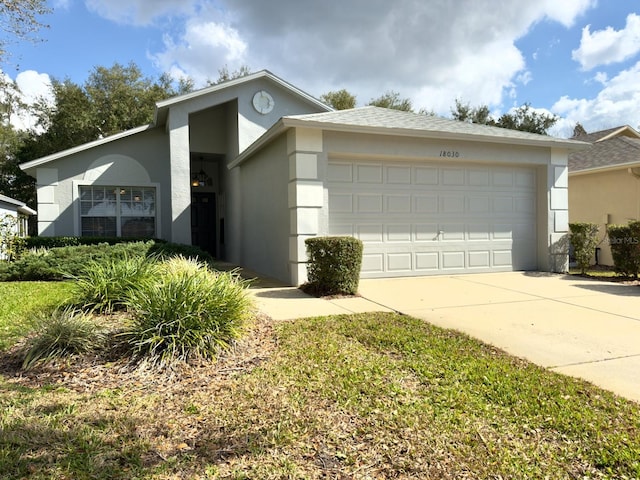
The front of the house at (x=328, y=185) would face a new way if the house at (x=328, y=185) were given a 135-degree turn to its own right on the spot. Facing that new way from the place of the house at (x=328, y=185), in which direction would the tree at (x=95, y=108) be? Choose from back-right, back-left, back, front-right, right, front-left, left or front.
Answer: front

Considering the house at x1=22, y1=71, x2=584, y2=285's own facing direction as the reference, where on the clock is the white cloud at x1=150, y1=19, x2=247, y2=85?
The white cloud is roughly at 5 o'clock from the house.

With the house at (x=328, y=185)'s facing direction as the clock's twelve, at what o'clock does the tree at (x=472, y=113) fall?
The tree is roughly at 7 o'clock from the house.

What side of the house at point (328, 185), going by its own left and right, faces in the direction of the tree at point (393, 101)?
back

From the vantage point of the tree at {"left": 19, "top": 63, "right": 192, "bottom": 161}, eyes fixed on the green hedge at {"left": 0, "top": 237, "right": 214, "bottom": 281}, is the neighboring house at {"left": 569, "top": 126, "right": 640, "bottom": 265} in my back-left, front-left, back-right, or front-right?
front-left

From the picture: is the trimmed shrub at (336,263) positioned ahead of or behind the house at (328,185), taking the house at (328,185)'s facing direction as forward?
ahead

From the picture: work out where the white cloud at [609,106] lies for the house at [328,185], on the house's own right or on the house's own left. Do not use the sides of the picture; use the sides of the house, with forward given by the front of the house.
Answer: on the house's own left

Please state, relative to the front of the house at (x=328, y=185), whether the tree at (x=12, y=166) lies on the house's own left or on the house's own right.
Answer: on the house's own right

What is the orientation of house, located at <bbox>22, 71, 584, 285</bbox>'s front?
toward the camera

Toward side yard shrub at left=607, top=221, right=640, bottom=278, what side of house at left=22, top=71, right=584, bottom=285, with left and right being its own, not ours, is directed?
left

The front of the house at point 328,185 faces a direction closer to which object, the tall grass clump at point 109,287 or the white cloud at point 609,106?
the tall grass clump

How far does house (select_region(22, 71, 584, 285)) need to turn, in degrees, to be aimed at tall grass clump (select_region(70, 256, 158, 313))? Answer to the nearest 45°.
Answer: approximately 45° to its right

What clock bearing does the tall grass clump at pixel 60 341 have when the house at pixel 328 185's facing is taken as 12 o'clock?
The tall grass clump is roughly at 1 o'clock from the house.

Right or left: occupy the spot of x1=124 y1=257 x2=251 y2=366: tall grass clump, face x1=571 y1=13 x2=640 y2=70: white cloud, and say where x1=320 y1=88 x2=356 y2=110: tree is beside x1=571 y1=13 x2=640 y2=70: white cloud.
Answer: left

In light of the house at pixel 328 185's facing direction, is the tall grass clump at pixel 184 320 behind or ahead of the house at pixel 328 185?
ahead

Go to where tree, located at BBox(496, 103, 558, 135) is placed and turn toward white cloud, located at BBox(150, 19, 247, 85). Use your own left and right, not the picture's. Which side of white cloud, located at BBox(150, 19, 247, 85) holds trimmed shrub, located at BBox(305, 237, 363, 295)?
left

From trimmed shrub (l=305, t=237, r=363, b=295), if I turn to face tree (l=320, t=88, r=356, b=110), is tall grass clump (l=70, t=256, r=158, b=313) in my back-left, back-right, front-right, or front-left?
back-left

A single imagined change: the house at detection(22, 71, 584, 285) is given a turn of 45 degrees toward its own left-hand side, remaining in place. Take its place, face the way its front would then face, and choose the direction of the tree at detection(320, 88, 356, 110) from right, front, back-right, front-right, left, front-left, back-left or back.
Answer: back-left
